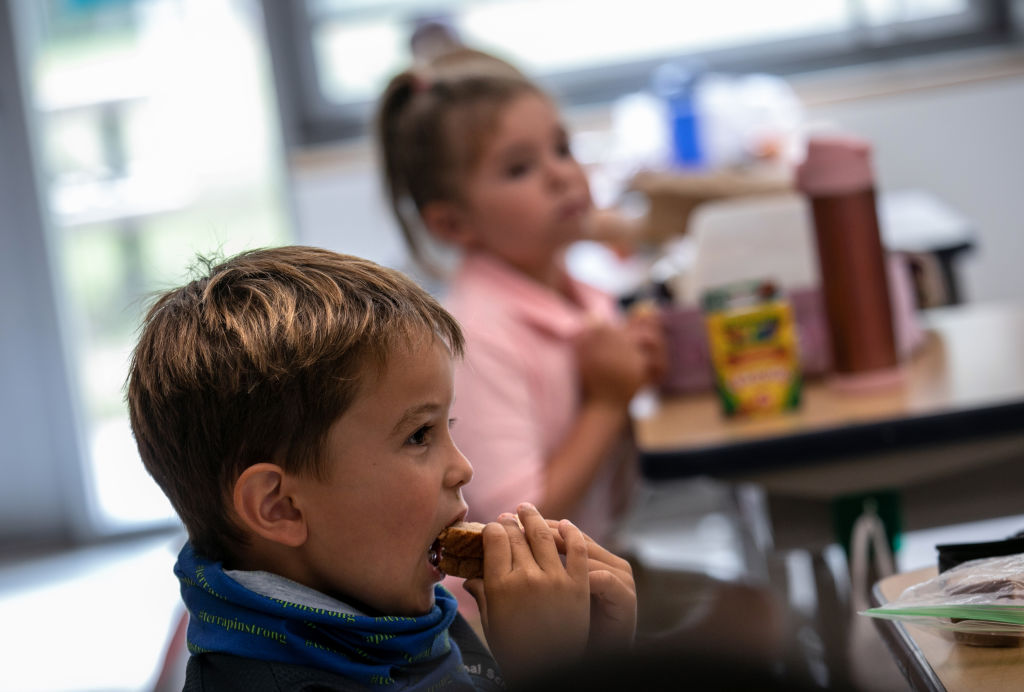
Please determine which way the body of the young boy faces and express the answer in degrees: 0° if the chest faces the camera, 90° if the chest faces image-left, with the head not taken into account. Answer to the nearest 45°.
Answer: approximately 270°

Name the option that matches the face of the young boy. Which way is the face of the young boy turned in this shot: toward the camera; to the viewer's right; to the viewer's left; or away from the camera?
to the viewer's right

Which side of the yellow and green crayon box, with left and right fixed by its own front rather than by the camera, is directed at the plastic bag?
front

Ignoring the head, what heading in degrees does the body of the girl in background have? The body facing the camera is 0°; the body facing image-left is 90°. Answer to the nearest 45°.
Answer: approximately 315°

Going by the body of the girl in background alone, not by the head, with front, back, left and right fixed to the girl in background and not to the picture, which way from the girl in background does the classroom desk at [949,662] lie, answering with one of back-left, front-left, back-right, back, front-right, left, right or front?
front-right

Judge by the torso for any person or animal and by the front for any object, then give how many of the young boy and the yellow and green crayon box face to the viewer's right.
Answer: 1
